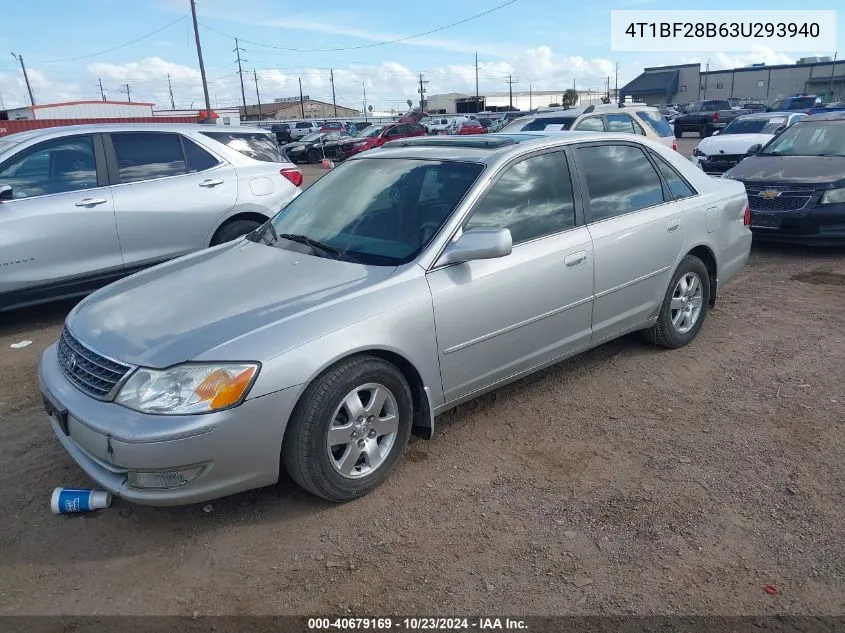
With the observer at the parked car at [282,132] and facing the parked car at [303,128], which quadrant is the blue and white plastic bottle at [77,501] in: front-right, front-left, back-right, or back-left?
back-right

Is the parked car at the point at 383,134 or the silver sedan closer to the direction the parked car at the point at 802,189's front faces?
the silver sedan

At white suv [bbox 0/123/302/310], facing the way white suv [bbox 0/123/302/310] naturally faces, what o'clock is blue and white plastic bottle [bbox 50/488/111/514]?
The blue and white plastic bottle is roughly at 9 o'clock from the white suv.

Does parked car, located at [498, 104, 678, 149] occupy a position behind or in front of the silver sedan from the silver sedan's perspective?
behind

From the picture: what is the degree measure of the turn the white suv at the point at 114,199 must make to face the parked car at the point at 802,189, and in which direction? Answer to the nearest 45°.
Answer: approximately 180°

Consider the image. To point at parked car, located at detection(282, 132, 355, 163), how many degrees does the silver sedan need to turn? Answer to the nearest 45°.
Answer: approximately 135° to its right

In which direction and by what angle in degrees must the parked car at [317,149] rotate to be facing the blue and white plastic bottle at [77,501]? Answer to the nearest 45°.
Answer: approximately 45° to its left

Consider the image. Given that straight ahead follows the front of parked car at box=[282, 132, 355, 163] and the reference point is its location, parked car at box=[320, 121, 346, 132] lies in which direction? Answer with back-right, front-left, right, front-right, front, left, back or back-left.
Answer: back-right

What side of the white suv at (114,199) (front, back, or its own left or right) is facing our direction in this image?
left

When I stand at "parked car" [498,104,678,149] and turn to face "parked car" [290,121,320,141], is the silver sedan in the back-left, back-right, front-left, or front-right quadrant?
back-left

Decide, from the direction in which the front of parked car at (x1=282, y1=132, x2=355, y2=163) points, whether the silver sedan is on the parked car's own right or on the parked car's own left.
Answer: on the parked car's own left
